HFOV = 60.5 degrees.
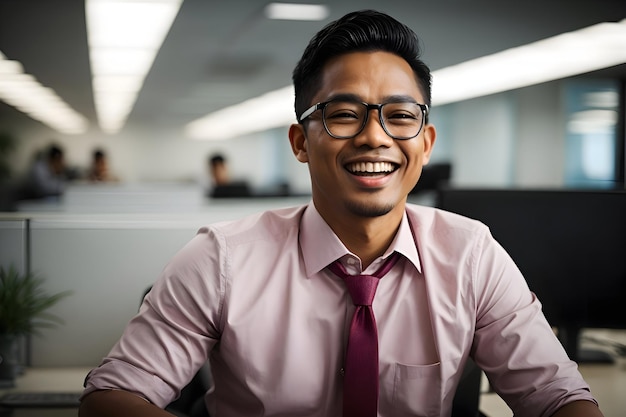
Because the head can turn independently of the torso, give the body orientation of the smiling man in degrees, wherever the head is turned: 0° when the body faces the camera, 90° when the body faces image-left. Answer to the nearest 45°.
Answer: approximately 0°

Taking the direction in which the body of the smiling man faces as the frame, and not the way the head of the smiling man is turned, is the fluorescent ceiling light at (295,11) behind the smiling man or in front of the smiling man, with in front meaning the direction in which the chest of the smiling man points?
behind

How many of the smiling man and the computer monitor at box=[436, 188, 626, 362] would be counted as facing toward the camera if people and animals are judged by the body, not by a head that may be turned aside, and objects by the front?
2

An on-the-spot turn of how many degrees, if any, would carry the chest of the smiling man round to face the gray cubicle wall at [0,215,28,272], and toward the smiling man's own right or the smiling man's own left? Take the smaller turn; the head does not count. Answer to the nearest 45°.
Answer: approximately 135° to the smiling man's own right

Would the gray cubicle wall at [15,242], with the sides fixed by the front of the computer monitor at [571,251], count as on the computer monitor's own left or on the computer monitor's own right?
on the computer monitor's own right

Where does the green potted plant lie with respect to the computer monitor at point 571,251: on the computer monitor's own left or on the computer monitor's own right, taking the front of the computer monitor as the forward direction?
on the computer monitor's own right

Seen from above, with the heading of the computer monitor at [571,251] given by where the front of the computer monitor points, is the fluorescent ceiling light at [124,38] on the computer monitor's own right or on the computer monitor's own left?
on the computer monitor's own right

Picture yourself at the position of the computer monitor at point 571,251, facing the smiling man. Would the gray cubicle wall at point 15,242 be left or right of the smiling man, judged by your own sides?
right

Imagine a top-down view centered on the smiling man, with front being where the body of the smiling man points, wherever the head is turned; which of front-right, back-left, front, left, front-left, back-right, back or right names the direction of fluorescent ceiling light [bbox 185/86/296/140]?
back

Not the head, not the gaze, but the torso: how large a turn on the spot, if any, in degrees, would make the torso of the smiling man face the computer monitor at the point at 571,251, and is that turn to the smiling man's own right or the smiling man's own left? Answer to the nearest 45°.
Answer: approximately 135° to the smiling man's own left

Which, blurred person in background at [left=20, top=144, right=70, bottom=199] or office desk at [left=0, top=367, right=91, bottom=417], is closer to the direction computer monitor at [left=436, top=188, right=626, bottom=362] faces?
the office desk
